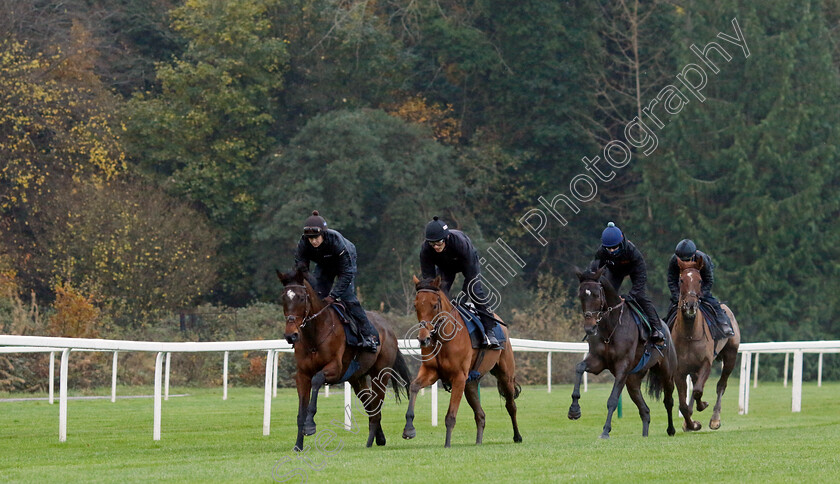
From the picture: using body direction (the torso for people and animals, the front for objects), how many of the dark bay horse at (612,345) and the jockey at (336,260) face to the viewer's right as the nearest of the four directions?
0

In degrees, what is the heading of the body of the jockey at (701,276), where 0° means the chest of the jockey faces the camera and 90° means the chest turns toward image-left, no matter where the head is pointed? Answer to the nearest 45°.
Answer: approximately 0°

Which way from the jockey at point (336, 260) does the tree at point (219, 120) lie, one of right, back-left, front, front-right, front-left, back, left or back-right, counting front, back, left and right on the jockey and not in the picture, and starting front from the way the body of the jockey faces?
back-right

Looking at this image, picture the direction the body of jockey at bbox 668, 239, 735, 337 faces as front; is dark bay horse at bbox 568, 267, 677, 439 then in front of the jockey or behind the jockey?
in front

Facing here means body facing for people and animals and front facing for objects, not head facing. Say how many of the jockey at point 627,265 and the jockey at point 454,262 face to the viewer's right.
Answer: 0

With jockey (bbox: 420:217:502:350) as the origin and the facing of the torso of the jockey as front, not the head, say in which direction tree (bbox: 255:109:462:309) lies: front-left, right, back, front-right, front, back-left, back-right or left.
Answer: back-right
